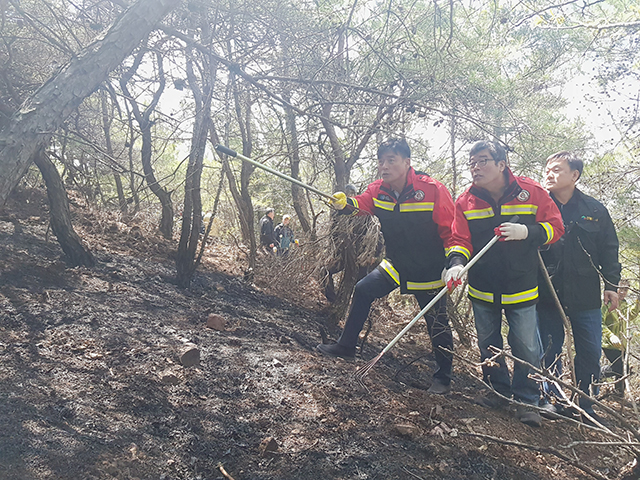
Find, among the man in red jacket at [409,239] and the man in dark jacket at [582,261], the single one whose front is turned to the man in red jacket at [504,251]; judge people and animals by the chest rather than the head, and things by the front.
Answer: the man in dark jacket

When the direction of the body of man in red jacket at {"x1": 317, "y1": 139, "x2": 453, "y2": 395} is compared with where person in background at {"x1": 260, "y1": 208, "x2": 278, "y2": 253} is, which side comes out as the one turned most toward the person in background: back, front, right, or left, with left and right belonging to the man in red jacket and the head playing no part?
right

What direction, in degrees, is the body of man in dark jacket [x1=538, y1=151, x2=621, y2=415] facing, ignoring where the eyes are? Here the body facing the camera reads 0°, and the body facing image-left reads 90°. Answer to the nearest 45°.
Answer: approximately 45°

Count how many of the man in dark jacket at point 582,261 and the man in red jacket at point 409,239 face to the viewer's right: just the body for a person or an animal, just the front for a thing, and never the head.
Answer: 0

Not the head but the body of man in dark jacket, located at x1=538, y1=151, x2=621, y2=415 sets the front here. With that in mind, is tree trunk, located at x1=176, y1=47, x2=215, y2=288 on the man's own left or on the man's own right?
on the man's own right

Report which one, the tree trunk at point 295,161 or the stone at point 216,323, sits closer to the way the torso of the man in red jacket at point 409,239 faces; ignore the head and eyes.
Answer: the stone

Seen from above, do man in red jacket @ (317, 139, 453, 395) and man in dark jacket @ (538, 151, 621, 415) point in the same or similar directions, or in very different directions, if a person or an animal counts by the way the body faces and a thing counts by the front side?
same or similar directions

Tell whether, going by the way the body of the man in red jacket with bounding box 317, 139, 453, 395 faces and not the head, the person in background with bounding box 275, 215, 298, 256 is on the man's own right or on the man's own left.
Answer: on the man's own right

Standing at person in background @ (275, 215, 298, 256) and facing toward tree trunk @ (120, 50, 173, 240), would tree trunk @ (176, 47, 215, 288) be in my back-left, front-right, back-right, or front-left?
front-left

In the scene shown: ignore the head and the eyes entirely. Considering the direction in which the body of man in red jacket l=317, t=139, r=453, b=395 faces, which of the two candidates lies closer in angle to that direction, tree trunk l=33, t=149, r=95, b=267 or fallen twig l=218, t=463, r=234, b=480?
the fallen twig

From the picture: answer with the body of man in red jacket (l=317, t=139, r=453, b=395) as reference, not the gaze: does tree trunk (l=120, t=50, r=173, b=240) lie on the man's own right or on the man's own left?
on the man's own right

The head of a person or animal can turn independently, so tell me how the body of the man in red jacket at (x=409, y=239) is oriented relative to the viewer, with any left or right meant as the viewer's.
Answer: facing the viewer and to the left of the viewer
